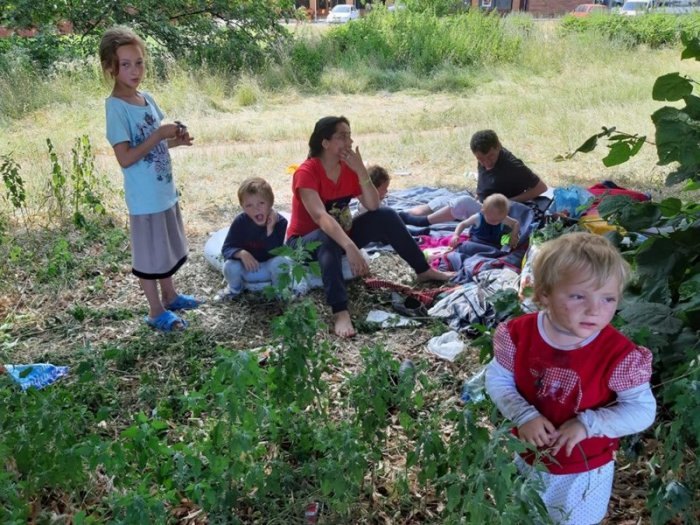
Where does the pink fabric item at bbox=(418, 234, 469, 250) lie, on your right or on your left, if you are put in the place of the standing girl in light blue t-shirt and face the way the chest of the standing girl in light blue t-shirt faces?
on your left

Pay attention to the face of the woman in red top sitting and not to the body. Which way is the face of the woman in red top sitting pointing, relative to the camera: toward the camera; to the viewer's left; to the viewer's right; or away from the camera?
to the viewer's right

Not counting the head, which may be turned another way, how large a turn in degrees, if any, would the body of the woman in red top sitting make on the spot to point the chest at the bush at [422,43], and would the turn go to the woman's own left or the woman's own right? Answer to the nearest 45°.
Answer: approximately 135° to the woman's own left

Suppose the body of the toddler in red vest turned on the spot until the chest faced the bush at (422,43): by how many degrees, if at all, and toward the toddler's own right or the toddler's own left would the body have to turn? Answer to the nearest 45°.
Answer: approximately 180°

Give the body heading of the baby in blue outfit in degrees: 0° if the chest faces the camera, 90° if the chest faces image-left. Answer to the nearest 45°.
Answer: approximately 0°

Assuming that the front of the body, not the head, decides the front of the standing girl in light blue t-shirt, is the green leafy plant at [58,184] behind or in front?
behind

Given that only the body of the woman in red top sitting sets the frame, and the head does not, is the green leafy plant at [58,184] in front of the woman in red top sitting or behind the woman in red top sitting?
behind

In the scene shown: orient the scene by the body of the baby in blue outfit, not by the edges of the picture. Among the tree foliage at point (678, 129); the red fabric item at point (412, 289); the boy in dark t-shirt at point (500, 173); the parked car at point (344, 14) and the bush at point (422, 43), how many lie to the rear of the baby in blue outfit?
3

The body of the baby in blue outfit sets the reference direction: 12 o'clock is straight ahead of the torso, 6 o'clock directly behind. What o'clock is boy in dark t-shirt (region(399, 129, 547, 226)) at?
The boy in dark t-shirt is roughly at 6 o'clock from the baby in blue outfit.

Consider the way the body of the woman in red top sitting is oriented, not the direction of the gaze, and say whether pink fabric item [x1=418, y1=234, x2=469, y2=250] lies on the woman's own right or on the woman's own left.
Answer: on the woman's own left

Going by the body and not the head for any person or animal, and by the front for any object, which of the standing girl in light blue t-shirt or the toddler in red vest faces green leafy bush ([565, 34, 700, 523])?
the standing girl in light blue t-shirt

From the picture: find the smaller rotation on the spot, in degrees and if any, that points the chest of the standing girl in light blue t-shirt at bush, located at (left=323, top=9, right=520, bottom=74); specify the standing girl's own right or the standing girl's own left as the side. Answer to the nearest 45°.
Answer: approximately 90° to the standing girl's own left

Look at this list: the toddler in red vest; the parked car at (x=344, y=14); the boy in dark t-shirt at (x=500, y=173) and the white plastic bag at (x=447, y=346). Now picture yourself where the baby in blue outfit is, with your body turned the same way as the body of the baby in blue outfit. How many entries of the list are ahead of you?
2

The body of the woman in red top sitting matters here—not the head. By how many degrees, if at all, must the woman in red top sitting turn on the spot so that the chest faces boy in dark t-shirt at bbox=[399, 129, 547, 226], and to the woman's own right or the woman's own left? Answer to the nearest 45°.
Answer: approximately 90° to the woman's own left
